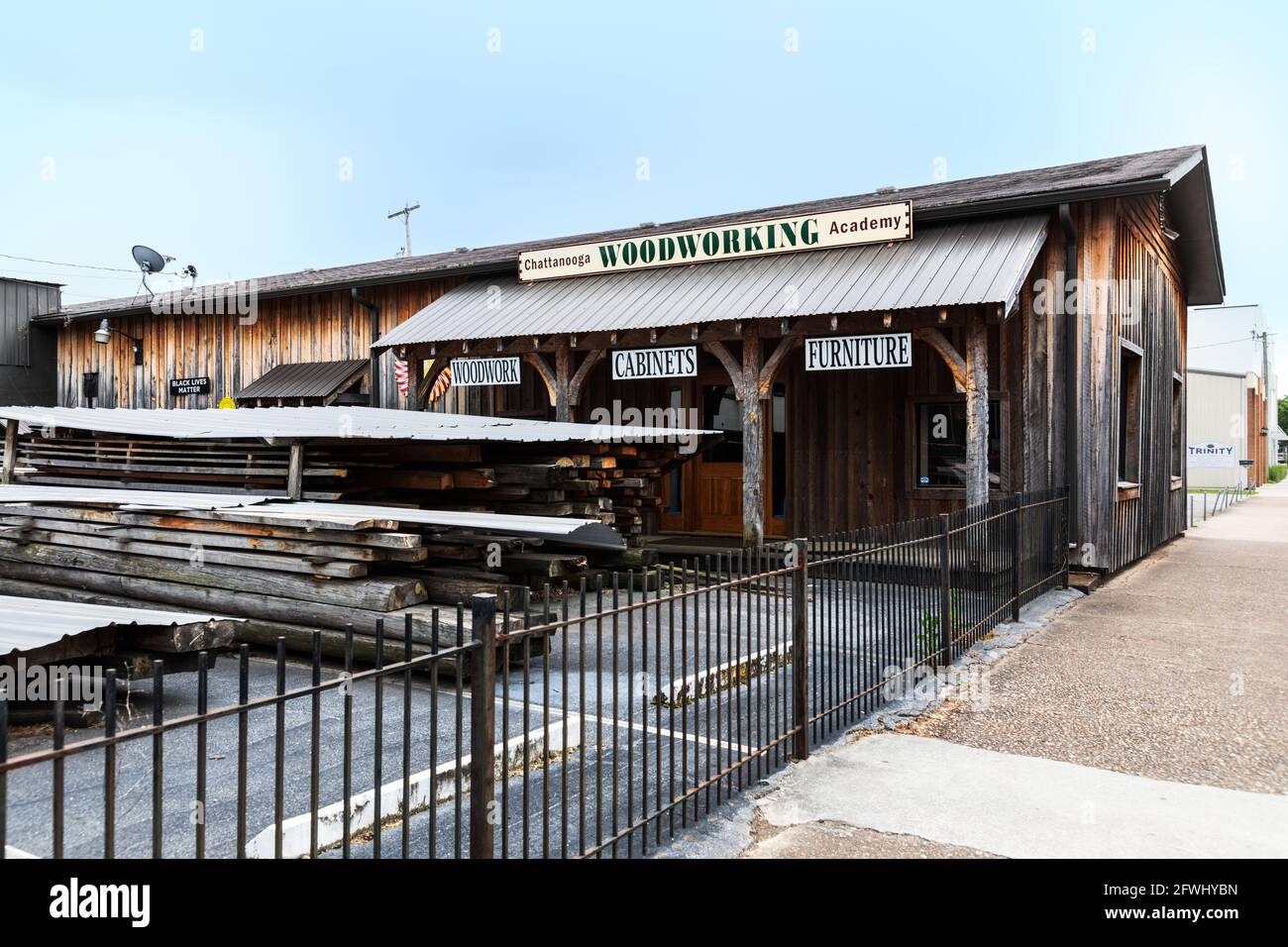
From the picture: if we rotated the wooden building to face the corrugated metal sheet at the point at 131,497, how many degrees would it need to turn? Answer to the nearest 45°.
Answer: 0° — it already faces it

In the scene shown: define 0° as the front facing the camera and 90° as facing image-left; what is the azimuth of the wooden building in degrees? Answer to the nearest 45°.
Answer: approximately 45°

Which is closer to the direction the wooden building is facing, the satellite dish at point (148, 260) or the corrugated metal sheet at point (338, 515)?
the corrugated metal sheet

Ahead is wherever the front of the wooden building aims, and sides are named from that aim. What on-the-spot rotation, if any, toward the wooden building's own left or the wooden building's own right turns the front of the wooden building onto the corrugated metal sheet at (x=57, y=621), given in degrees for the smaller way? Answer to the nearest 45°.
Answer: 0° — it already faces it

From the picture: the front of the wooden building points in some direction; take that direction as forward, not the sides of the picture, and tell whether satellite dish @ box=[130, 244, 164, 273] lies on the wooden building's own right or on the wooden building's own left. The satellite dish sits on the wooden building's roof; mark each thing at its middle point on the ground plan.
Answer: on the wooden building's own right

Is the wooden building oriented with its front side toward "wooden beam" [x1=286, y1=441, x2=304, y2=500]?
yes

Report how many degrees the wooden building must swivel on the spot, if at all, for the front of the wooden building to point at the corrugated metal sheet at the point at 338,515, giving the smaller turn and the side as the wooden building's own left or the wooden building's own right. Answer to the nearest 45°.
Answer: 0° — it already faces it
